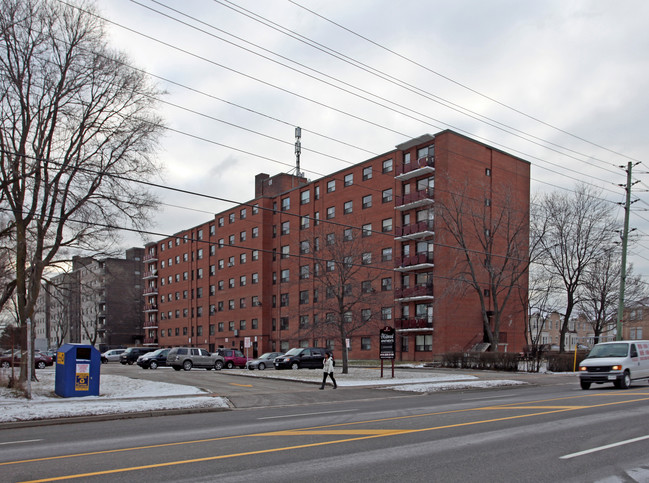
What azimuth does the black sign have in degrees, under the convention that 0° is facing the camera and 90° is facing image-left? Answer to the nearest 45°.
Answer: approximately 0°

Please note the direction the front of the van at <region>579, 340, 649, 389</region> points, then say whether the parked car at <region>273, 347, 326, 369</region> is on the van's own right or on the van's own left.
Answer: on the van's own right

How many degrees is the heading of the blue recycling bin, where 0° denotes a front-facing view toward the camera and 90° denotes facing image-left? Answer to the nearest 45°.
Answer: approximately 315°

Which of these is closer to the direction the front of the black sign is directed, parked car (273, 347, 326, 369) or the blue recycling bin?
the blue recycling bin

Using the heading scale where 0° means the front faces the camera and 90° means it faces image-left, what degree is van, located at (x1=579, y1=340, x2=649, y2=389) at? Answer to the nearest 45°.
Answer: approximately 45°

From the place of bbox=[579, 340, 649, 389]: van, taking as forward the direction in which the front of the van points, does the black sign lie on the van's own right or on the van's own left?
on the van's own right
